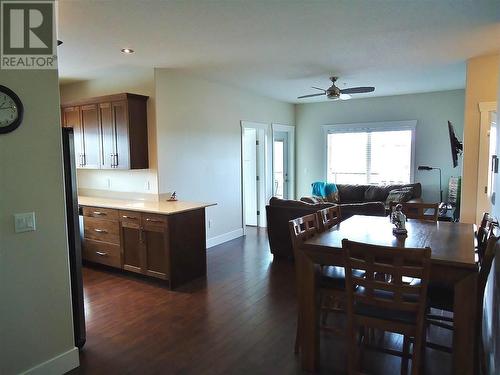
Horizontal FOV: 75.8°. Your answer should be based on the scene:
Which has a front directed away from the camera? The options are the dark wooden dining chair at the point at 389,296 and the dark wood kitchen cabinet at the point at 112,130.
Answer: the dark wooden dining chair

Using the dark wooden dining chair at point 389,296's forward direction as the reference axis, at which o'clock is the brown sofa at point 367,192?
The brown sofa is roughly at 12 o'clock from the dark wooden dining chair.

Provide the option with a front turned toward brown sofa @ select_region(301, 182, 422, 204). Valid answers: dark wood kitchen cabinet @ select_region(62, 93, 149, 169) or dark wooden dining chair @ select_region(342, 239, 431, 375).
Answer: the dark wooden dining chair

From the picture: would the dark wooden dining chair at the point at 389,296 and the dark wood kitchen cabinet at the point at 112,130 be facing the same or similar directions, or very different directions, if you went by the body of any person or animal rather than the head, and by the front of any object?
very different directions

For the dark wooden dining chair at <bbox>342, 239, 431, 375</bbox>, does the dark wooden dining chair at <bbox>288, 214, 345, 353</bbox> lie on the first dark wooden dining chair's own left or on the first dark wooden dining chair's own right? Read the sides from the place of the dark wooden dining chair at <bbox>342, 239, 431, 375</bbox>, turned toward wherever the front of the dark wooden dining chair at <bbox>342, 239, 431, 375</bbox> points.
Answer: on the first dark wooden dining chair's own left

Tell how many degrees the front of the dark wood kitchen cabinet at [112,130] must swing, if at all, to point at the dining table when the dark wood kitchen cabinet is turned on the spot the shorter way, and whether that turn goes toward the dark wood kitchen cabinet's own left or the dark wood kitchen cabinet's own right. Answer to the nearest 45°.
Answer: approximately 90° to the dark wood kitchen cabinet's own left

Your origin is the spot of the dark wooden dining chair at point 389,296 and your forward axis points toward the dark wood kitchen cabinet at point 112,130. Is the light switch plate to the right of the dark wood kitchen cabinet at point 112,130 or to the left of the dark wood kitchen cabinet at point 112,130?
left

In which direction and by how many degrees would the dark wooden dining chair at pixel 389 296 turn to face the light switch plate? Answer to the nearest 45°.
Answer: approximately 90° to its left

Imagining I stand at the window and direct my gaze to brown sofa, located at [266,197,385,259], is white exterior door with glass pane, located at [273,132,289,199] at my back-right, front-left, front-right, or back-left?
front-right

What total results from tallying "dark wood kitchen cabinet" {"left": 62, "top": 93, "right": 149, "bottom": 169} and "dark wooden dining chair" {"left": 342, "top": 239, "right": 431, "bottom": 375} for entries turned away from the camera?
1

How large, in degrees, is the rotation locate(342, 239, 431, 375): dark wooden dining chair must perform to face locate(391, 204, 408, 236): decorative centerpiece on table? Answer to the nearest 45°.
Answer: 0° — it already faces it

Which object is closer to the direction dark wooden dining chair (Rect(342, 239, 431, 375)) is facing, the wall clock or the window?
the window

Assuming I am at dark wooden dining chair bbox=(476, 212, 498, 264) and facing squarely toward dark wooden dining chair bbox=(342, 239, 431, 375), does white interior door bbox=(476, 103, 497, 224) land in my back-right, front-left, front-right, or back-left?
back-right

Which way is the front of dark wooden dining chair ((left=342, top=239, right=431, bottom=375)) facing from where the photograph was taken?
facing away from the viewer
